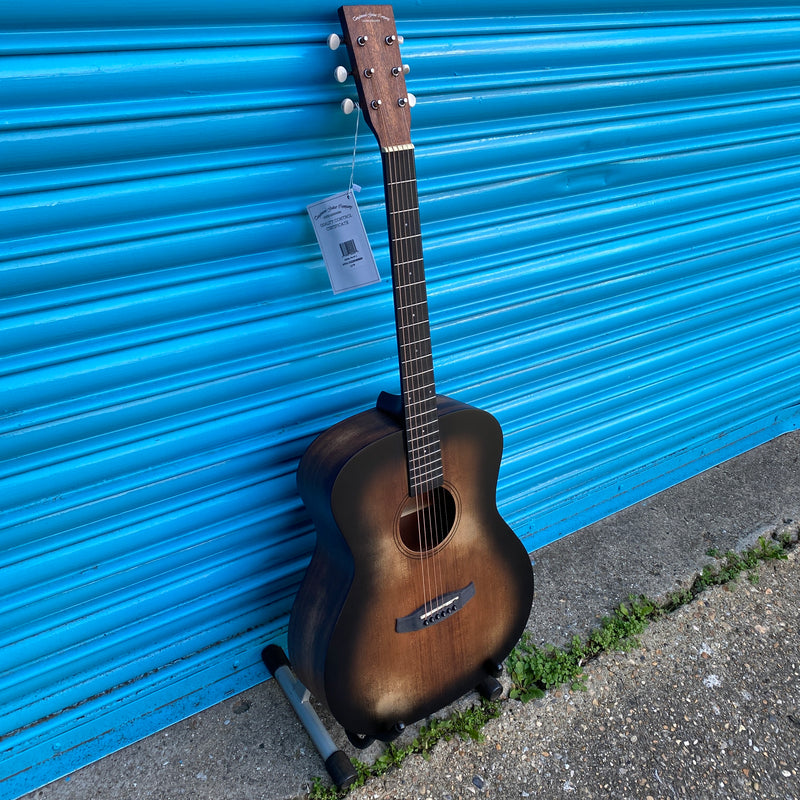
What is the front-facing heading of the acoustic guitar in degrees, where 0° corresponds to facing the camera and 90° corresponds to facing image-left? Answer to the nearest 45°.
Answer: approximately 315°
